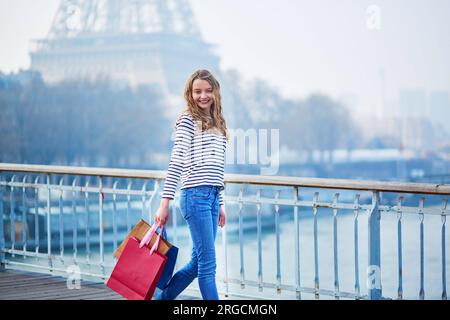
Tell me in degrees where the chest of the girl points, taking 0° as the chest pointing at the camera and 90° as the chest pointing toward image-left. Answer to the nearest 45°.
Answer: approximately 315°
